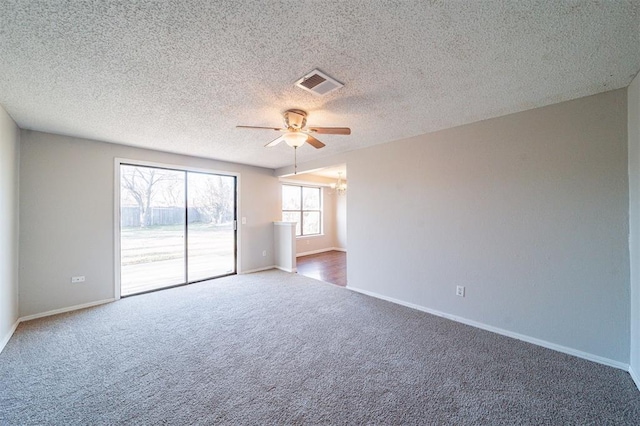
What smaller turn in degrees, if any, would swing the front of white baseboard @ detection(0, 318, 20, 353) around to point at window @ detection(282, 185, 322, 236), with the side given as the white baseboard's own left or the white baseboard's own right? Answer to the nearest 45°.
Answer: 0° — it already faces it

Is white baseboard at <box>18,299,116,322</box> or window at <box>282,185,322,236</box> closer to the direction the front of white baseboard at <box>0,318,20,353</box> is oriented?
the window

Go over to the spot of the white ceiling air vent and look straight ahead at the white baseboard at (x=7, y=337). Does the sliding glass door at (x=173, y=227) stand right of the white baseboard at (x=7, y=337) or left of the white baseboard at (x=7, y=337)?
right

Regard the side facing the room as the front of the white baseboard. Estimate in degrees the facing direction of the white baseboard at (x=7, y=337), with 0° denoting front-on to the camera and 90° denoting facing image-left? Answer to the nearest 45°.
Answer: approximately 270°
